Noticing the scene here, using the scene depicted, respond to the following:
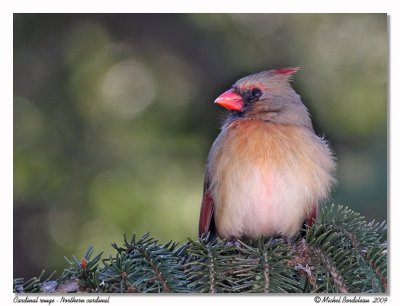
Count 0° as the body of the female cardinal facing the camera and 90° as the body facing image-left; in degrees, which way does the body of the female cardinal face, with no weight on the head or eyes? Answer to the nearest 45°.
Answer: approximately 0°
